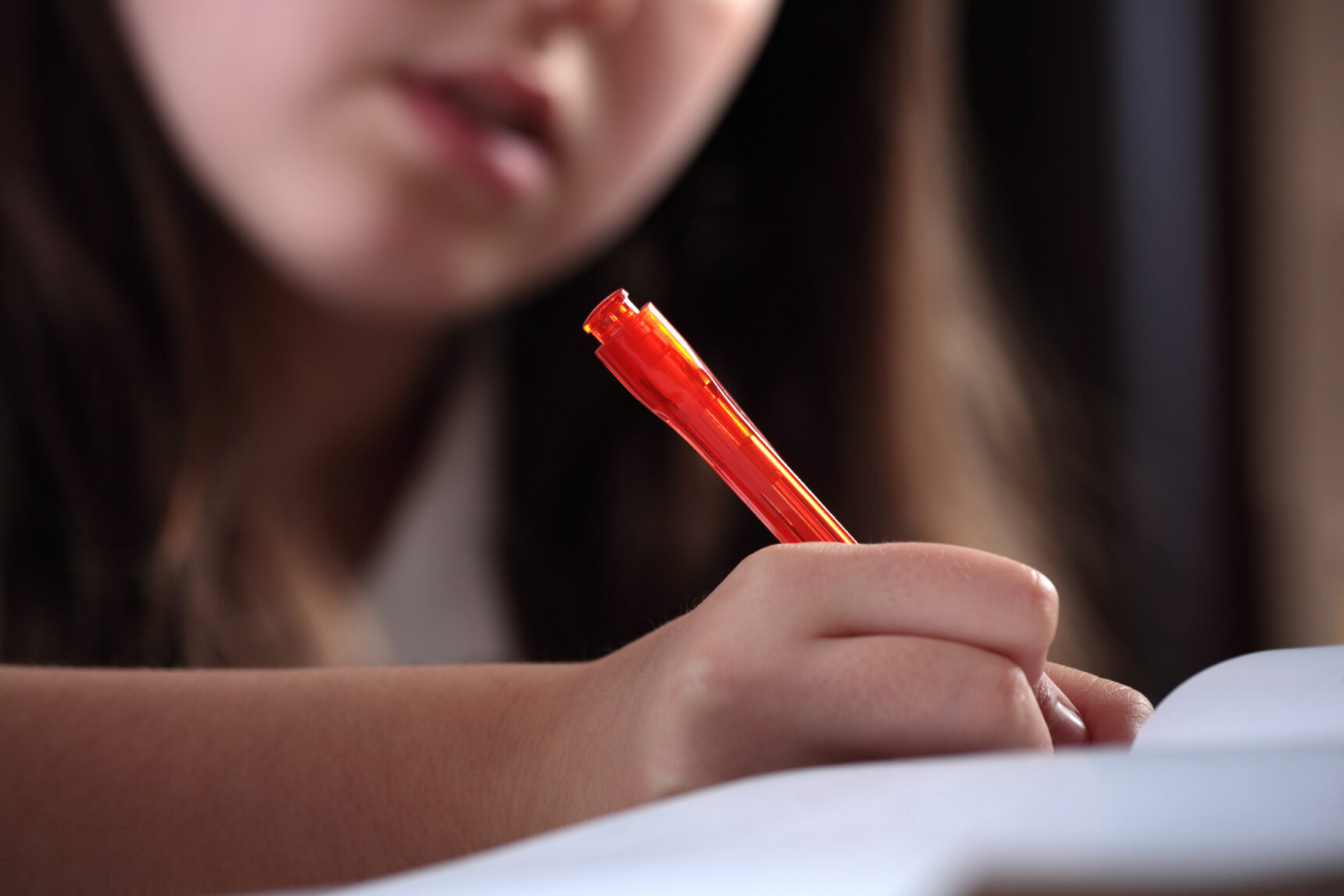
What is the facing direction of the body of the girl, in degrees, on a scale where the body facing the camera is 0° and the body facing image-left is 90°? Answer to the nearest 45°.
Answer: approximately 315°
